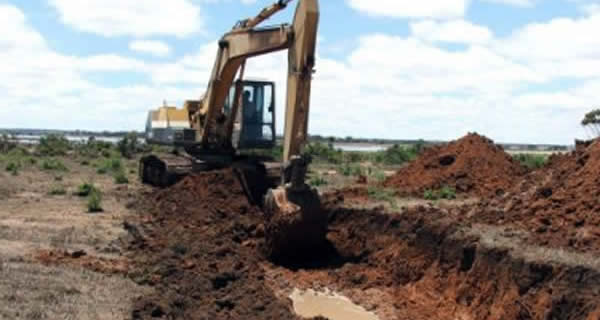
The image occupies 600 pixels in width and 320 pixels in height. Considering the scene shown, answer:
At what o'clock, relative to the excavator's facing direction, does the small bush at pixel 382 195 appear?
The small bush is roughly at 11 o'clock from the excavator.

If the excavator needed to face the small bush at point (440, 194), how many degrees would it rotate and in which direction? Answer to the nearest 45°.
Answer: approximately 45° to its left

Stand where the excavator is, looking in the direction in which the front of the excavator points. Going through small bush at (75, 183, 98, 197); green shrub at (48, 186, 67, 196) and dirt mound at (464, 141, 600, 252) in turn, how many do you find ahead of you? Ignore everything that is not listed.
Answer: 1

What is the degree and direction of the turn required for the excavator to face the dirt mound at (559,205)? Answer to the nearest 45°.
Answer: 0° — it already faces it

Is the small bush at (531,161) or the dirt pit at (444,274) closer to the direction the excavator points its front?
the dirt pit

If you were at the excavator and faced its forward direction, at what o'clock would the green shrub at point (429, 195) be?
The green shrub is roughly at 11 o'clock from the excavator.

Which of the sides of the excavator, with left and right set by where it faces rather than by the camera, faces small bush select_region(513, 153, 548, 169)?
left

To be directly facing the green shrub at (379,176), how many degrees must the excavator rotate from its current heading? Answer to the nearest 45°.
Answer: approximately 90° to its left

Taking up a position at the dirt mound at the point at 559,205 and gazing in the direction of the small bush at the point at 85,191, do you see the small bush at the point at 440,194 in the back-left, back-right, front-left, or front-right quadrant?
front-right

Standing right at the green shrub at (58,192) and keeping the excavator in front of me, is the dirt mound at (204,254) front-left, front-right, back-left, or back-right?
front-right
